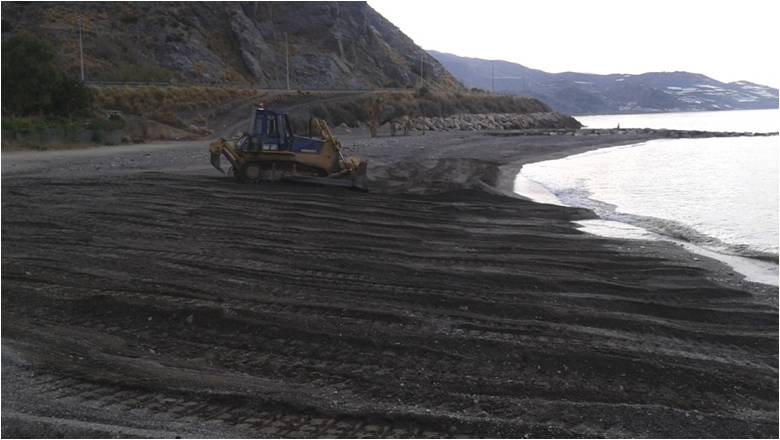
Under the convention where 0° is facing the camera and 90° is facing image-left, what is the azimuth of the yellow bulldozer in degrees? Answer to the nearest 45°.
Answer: approximately 270°
